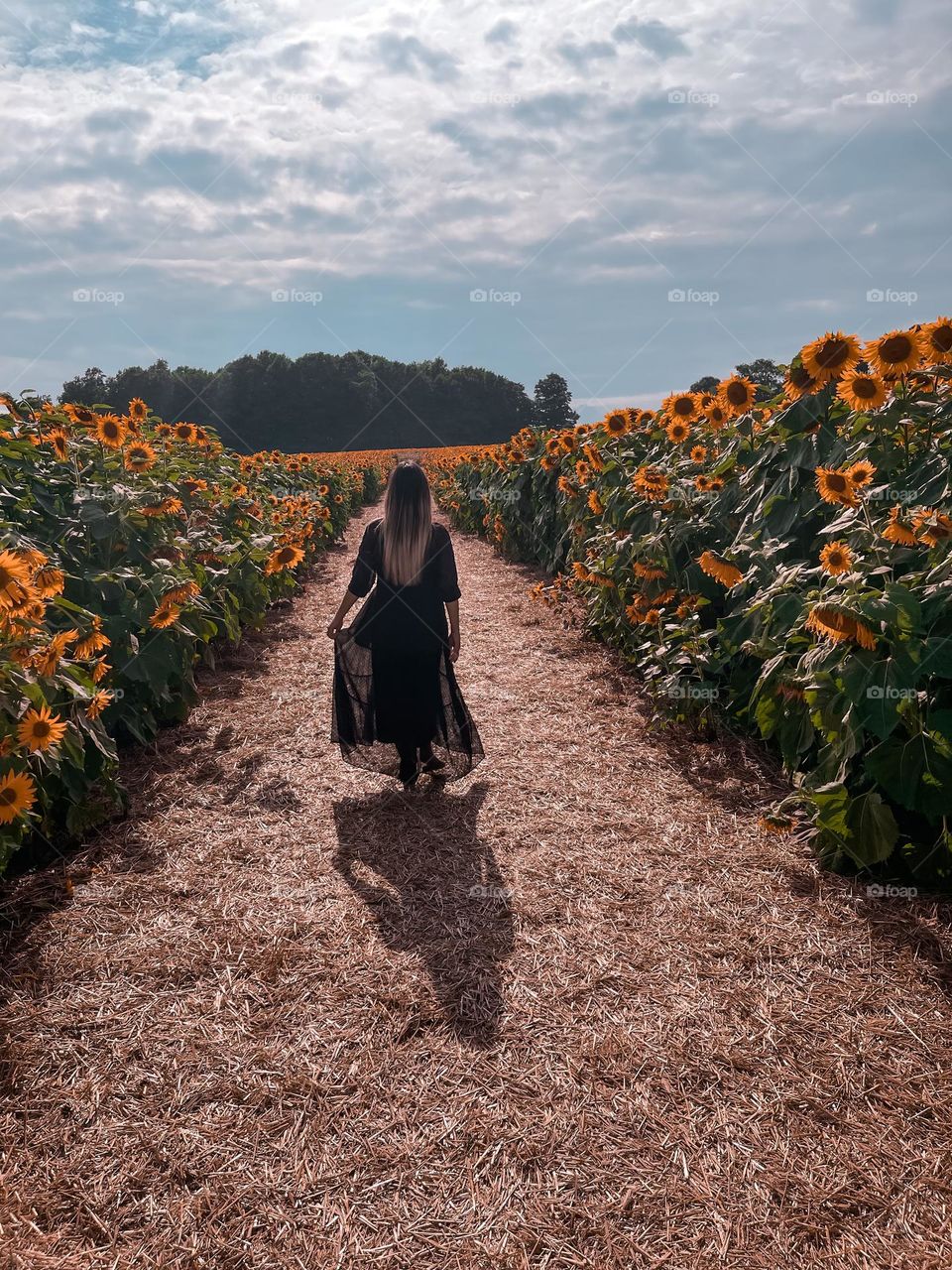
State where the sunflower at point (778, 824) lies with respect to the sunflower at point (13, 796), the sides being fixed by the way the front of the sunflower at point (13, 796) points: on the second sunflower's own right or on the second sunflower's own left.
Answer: on the second sunflower's own left

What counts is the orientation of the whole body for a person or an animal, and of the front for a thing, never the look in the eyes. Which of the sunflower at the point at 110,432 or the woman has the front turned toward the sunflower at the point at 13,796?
the sunflower at the point at 110,432

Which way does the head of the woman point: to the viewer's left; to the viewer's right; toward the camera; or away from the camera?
away from the camera

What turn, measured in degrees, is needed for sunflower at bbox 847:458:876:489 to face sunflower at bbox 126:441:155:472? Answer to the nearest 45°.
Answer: approximately 90° to its right

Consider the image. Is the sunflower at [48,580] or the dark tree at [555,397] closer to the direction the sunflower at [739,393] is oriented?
the sunflower

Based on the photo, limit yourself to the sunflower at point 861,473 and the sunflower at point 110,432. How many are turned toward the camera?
2
